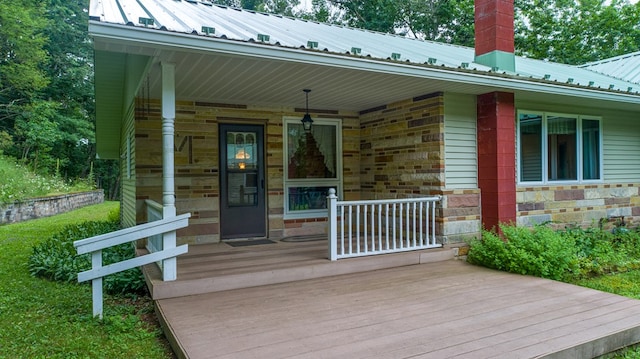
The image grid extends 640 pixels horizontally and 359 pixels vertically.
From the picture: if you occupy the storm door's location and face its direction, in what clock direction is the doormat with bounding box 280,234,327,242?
The doormat is roughly at 9 o'clock from the storm door.

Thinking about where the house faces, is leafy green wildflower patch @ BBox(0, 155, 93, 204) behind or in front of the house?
behind

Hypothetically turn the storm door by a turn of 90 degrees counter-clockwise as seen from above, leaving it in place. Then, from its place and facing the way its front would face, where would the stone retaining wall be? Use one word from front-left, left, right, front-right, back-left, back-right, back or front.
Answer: back-left

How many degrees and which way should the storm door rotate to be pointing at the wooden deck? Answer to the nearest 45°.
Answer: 0° — it already faces it

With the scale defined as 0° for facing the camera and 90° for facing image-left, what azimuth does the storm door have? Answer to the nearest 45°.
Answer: approximately 0°
